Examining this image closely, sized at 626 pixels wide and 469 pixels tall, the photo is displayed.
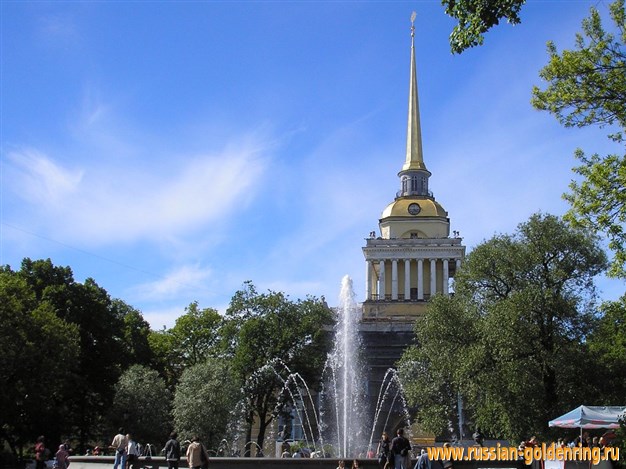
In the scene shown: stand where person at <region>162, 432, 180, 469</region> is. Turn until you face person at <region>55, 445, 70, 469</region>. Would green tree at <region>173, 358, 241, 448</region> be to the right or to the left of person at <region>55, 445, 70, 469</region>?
right

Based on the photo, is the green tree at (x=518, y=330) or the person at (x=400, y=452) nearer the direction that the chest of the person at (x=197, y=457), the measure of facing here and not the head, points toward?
the green tree

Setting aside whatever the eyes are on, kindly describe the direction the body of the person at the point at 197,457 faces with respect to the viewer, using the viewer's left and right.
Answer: facing away from the viewer

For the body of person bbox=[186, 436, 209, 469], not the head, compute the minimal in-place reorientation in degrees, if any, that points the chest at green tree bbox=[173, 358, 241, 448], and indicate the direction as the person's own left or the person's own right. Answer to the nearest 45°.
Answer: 0° — they already face it

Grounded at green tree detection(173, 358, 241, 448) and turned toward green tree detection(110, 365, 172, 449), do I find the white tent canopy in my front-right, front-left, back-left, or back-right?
back-left
